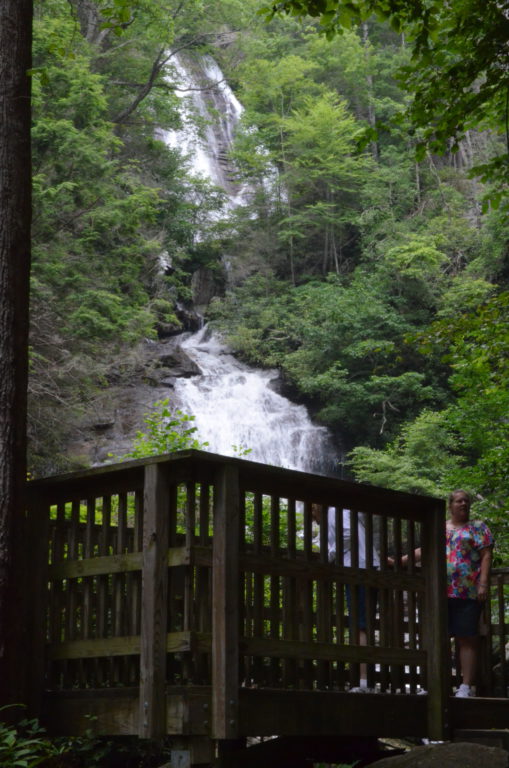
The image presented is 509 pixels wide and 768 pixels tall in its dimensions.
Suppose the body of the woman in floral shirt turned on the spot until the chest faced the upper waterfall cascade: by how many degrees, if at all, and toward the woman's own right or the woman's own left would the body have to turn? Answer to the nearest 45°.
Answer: approximately 135° to the woman's own right

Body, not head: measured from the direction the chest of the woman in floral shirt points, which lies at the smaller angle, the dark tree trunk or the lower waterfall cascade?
the dark tree trunk

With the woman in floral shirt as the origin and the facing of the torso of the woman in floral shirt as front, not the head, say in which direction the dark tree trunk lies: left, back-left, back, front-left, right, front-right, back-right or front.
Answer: front

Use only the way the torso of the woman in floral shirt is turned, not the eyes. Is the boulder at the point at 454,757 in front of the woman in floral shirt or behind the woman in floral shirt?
in front

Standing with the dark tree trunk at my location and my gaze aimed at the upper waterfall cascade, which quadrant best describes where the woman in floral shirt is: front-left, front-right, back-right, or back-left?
front-right

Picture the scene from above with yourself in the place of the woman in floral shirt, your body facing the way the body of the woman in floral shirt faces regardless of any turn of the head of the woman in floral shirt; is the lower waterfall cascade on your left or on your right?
on your right
